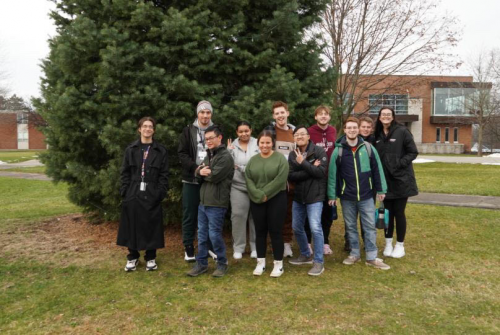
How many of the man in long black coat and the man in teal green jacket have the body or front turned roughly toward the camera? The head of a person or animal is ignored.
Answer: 2

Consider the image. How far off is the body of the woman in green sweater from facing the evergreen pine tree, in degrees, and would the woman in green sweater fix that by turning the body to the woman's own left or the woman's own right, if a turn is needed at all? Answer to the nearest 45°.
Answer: approximately 135° to the woman's own right

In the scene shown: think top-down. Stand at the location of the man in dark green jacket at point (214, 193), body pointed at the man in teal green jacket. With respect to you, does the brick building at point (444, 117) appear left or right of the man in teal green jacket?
left

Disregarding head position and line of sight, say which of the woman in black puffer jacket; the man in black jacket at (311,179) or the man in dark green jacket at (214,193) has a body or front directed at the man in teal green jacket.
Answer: the woman in black puffer jacket

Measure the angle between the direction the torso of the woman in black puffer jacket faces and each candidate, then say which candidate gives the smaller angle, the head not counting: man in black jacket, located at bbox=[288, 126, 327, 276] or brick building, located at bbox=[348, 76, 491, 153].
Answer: the man in black jacket

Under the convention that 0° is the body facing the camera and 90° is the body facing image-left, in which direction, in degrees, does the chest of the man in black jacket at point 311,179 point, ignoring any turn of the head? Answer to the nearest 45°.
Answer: approximately 45°
